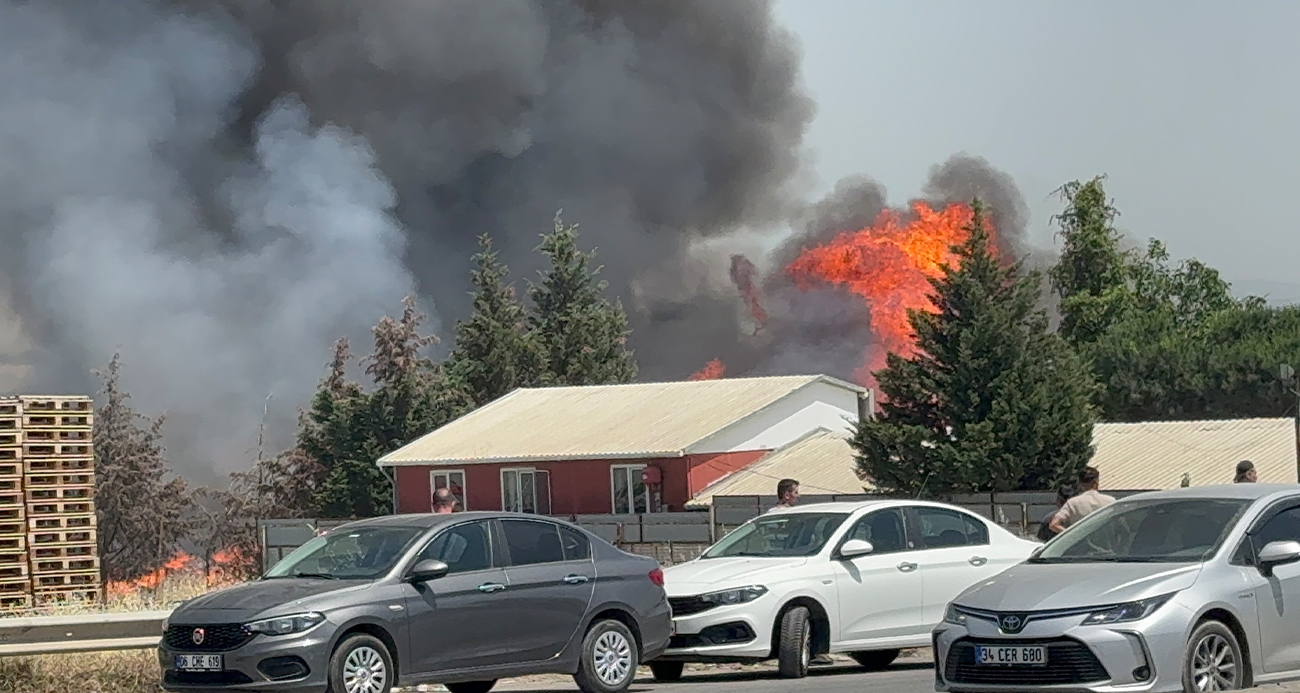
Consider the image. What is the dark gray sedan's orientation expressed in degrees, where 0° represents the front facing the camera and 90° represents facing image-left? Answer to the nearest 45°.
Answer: approximately 45°

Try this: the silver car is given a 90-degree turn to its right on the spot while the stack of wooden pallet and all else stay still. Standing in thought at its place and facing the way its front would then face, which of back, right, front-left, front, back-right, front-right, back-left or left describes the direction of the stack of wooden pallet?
front

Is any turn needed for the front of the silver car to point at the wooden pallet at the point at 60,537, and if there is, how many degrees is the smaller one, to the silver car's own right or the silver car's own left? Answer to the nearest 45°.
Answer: approximately 90° to the silver car's own right

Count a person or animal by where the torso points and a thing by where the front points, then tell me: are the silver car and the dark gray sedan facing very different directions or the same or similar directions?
same or similar directions

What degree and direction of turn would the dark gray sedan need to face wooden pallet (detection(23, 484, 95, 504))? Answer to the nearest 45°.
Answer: approximately 90° to its right

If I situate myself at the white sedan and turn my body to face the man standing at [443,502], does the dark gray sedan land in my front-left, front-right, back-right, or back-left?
front-left

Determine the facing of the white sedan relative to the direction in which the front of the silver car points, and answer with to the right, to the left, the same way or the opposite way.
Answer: the same way

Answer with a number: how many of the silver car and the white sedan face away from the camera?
0

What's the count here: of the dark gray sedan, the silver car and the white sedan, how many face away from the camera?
0

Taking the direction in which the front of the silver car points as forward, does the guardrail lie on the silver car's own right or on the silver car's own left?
on the silver car's own right

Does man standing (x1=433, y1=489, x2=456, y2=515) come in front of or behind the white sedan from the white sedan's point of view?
in front

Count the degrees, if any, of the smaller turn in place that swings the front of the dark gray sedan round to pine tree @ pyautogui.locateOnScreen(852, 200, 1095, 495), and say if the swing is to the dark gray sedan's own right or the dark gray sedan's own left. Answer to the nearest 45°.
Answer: approximately 180°

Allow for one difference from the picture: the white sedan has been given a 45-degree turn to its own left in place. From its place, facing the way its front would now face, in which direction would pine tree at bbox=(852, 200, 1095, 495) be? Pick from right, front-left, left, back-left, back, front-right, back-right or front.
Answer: back

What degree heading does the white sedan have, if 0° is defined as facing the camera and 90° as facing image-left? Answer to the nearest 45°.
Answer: approximately 45°

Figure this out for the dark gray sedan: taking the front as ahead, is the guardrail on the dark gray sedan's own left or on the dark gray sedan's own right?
on the dark gray sedan's own right

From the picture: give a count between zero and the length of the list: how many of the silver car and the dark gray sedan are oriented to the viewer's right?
0

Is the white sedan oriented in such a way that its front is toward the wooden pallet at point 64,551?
no
